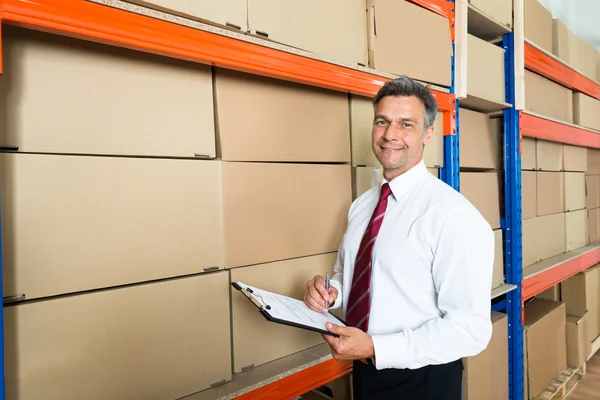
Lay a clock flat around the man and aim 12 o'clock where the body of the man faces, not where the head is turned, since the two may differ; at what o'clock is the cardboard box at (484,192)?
The cardboard box is roughly at 5 o'clock from the man.

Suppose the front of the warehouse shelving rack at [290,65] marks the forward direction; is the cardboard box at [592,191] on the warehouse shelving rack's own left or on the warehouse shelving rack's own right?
on the warehouse shelving rack's own left

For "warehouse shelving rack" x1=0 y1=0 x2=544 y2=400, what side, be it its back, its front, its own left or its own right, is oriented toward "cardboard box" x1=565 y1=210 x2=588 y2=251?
left

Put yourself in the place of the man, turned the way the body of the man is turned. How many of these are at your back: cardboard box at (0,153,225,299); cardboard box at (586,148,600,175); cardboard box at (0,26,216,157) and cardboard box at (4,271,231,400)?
1

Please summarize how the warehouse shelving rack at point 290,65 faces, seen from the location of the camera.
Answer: facing the viewer and to the right of the viewer

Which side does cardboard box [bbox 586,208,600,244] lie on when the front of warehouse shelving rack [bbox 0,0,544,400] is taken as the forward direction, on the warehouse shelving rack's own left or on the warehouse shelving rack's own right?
on the warehouse shelving rack's own left

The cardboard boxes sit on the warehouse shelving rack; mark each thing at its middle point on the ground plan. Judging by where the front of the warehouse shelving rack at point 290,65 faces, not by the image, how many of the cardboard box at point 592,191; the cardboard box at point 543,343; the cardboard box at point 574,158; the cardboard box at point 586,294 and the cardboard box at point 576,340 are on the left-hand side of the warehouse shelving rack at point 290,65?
5

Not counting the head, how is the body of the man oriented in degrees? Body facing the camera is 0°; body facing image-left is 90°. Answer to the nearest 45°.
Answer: approximately 45°

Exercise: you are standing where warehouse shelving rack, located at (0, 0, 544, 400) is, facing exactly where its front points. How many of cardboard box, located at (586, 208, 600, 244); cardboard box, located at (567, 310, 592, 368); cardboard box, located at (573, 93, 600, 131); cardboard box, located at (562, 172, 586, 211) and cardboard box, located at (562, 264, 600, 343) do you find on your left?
5

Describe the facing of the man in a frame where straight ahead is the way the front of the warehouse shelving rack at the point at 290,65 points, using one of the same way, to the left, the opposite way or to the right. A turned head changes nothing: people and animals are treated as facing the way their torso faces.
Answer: to the right
